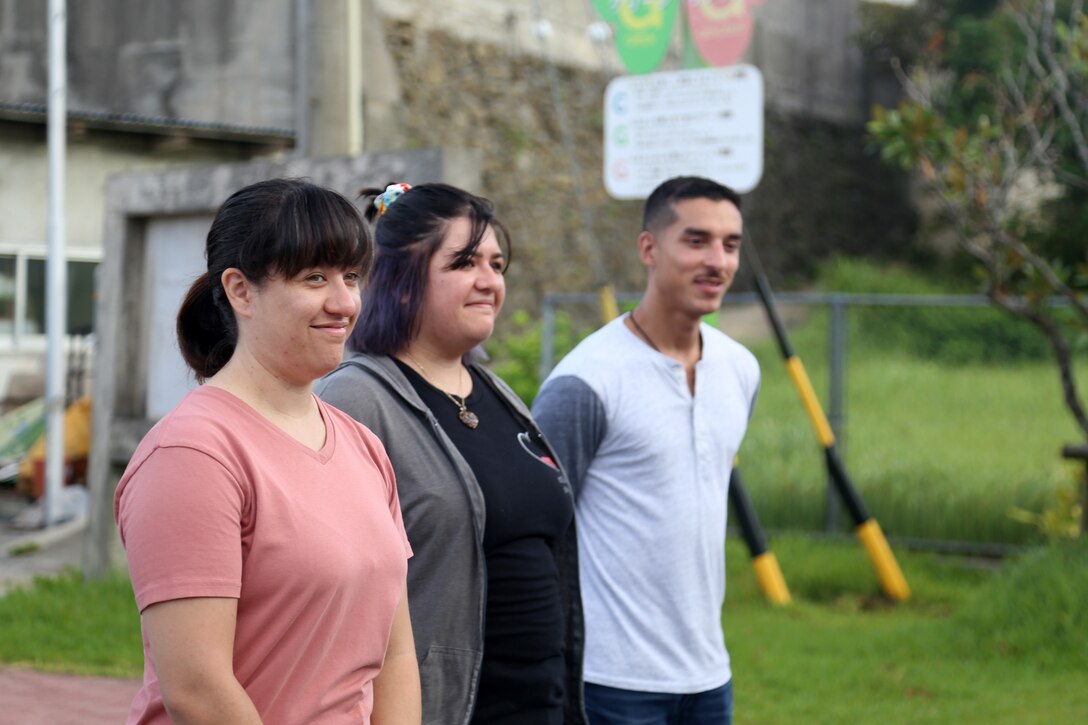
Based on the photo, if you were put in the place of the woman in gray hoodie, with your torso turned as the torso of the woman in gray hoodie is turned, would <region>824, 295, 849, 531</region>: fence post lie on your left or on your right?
on your left

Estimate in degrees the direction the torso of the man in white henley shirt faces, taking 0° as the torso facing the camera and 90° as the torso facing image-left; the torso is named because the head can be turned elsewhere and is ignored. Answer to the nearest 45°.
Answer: approximately 315°

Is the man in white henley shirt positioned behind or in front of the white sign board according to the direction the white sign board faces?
in front

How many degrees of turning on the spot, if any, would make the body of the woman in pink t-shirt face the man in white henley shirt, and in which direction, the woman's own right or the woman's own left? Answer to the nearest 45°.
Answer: approximately 90° to the woman's own left

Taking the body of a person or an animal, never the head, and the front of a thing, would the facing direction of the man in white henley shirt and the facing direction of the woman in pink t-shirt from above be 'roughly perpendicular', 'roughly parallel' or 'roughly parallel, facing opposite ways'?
roughly parallel

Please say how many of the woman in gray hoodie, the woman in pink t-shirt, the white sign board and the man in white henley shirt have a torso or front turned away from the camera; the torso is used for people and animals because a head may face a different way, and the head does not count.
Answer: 0

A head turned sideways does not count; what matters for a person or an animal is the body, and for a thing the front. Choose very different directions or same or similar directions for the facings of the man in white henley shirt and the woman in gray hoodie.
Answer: same or similar directions

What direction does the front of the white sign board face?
toward the camera

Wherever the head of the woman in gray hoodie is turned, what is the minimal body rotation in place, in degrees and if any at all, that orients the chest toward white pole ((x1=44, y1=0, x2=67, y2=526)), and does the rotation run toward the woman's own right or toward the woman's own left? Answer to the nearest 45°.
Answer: approximately 135° to the woman's own left

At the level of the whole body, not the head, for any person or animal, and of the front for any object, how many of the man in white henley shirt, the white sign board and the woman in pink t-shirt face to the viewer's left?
0

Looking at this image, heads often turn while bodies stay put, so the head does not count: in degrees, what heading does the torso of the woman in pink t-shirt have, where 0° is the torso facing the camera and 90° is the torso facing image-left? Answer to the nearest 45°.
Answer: approximately 315°

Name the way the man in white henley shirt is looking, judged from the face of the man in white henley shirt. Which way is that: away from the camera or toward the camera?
toward the camera

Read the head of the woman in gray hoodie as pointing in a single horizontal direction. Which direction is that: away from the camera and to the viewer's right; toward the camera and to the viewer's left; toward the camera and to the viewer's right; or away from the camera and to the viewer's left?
toward the camera and to the viewer's right

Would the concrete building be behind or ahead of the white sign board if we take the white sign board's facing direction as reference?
behind

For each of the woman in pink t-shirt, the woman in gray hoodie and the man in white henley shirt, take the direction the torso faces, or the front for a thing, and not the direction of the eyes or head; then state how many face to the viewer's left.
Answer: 0

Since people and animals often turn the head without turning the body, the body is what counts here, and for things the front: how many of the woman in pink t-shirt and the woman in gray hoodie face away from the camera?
0

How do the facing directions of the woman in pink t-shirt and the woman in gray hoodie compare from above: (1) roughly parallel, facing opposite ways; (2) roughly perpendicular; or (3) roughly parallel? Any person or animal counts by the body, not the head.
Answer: roughly parallel
